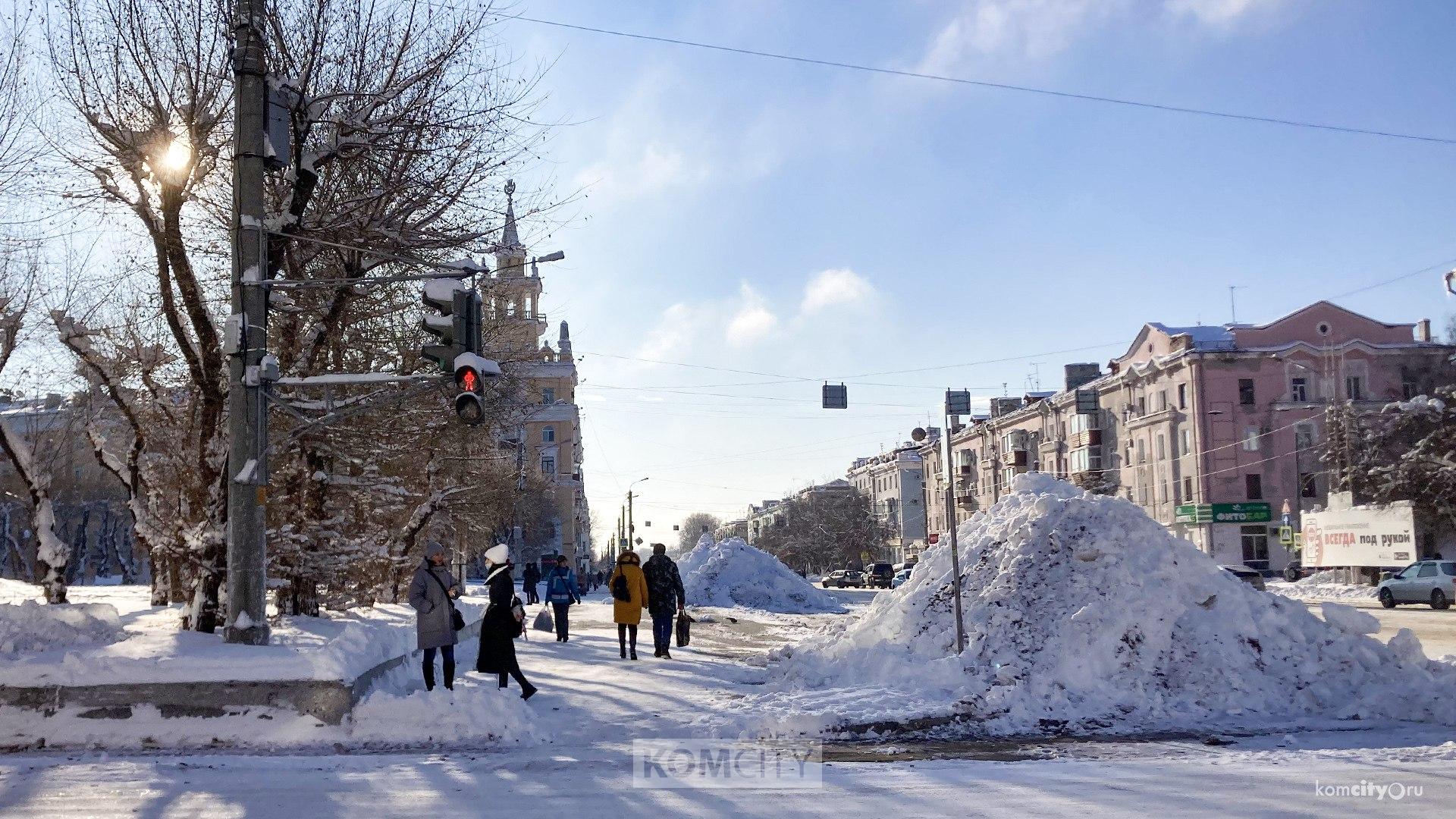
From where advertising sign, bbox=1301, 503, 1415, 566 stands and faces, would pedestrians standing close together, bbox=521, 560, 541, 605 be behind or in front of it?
in front

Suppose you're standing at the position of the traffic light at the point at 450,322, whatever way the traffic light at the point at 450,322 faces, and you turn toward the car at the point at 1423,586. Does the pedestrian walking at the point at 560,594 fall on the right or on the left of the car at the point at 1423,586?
left

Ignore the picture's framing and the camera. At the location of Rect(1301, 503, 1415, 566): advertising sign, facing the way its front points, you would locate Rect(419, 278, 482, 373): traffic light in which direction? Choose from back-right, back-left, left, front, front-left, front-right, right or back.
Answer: front

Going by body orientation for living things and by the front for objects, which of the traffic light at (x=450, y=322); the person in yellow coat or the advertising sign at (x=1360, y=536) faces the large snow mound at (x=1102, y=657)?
the advertising sign

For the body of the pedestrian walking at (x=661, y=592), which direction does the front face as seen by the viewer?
away from the camera

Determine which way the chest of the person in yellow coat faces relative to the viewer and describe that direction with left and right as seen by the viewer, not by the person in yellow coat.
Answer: facing away from the viewer

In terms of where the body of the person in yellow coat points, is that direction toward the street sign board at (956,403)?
no

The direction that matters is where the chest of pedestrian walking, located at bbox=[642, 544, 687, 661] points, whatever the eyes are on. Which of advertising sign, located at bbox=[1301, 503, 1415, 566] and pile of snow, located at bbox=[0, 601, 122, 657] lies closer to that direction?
the advertising sign

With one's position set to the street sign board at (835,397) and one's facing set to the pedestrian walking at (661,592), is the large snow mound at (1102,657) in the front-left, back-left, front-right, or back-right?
front-left

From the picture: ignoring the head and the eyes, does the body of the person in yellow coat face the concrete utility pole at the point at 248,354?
no

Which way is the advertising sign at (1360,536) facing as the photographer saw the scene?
facing the viewer

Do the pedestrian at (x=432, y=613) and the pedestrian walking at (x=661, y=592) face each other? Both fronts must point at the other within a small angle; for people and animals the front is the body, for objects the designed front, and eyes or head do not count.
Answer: no
